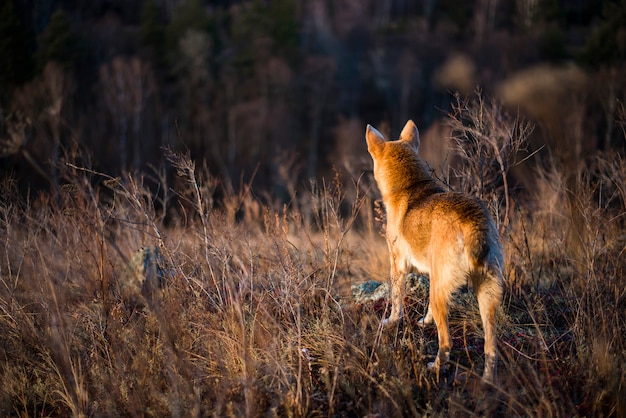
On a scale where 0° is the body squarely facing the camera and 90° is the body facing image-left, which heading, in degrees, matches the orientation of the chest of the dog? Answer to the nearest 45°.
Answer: approximately 135°

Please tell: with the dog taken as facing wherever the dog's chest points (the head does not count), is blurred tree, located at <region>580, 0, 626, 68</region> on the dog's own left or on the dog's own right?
on the dog's own right

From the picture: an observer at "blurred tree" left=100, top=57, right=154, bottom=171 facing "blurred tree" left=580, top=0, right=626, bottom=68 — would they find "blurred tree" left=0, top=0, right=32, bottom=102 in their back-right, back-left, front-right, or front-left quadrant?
back-left

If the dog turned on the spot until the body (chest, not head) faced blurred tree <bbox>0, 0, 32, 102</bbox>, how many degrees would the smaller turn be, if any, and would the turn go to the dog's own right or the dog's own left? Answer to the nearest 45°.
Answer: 0° — it already faces it

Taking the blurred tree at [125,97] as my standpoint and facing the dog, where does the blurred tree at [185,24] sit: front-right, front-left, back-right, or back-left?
back-left
